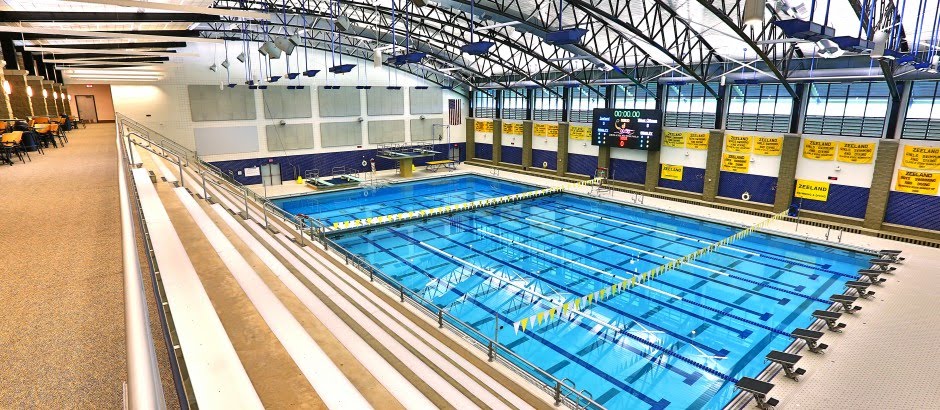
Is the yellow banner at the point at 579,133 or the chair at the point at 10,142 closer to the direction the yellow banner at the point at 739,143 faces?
the chair

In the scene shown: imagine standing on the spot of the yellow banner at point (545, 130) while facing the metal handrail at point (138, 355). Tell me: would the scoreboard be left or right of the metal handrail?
left

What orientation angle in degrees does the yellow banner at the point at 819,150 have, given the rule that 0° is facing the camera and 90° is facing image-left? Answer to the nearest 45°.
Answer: approximately 0°

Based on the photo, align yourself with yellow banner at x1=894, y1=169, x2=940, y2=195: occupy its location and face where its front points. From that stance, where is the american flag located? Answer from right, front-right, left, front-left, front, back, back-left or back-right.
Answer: right

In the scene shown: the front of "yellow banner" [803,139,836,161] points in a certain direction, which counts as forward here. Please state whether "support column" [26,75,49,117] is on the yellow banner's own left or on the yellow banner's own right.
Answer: on the yellow banner's own right

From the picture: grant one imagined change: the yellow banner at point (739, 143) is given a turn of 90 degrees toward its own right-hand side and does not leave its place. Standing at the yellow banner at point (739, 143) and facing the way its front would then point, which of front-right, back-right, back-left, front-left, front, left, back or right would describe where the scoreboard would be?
front

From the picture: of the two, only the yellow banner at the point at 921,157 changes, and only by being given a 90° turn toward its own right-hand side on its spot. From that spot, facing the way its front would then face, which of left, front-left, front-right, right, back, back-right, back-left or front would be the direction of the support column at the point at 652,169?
front

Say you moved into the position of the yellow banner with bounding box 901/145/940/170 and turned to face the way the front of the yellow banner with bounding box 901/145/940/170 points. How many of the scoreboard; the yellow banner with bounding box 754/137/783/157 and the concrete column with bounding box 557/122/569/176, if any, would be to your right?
3

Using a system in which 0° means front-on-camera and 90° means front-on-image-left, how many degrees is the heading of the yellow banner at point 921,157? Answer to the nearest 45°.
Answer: approximately 0°

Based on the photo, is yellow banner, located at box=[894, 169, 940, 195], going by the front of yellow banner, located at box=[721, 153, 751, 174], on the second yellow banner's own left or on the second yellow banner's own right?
on the second yellow banner's own left

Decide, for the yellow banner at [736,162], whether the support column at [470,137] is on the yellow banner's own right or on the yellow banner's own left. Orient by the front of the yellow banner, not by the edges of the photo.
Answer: on the yellow banner's own right
